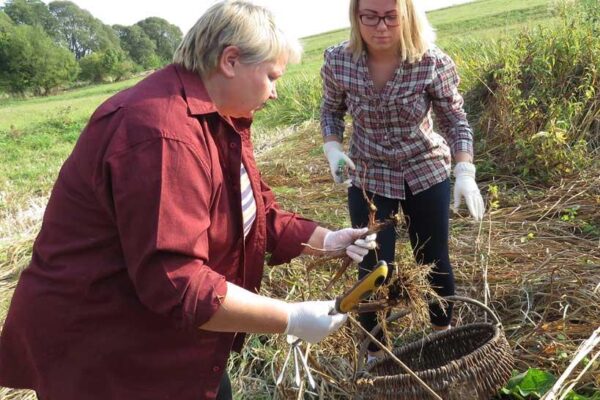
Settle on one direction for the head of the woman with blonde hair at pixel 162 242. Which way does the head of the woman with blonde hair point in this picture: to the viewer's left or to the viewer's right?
to the viewer's right

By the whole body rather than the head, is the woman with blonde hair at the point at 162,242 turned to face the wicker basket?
yes

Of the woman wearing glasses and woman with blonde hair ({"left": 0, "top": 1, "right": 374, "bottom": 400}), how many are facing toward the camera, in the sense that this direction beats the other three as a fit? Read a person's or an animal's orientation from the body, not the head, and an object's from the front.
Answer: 1

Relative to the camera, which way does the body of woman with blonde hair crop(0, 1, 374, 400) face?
to the viewer's right

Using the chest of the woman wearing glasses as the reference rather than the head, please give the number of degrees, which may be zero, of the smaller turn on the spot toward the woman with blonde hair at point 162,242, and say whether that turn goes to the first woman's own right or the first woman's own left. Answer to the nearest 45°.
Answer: approximately 45° to the first woman's own right

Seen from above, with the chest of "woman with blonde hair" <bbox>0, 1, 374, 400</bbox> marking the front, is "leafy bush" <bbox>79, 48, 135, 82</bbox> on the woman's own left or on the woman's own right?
on the woman's own left

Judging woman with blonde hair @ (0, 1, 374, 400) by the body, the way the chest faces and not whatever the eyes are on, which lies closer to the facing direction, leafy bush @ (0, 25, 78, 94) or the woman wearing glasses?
the woman wearing glasses

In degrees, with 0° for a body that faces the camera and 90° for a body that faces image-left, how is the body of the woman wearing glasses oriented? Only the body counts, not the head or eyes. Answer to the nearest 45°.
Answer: approximately 0°

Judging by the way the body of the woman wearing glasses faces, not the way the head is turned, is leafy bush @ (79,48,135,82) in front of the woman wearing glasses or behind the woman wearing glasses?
behind

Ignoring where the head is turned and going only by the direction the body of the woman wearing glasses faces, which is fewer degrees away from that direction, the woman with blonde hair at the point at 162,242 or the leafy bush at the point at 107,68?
the woman with blonde hair
